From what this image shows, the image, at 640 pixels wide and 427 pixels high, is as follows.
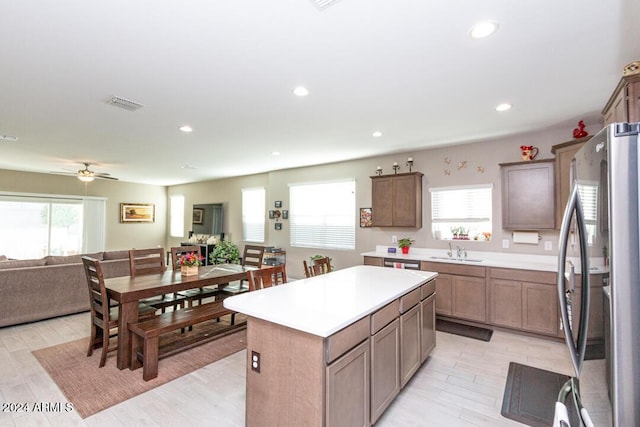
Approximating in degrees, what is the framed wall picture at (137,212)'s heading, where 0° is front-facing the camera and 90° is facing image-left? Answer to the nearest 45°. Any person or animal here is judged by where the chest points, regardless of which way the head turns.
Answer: approximately 0°

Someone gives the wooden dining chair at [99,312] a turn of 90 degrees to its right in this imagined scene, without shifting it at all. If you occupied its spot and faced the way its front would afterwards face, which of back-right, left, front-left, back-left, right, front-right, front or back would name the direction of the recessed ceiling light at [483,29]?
front

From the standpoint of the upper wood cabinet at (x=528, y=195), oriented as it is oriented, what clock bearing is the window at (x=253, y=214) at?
The window is roughly at 3 o'clock from the upper wood cabinet.

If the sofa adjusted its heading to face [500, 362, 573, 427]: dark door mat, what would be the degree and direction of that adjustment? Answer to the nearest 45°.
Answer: approximately 180°

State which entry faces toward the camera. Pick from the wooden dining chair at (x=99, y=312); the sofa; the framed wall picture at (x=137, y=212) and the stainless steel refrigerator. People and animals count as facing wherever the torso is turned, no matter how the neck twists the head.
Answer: the framed wall picture

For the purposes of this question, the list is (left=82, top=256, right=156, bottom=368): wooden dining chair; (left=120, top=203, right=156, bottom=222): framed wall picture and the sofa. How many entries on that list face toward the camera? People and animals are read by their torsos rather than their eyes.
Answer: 1

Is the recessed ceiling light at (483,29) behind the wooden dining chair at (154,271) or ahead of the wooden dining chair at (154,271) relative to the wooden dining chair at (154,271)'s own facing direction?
ahead

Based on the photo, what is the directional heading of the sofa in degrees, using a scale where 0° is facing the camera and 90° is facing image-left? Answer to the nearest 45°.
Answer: approximately 135°

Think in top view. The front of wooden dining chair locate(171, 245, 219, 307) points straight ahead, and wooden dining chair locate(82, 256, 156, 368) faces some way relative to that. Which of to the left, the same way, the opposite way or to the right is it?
to the left

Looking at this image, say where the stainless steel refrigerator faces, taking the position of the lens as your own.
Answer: facing to the left of the viewer

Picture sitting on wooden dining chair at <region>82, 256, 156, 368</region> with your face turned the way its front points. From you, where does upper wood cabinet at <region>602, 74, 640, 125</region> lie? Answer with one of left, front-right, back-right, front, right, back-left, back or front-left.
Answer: right

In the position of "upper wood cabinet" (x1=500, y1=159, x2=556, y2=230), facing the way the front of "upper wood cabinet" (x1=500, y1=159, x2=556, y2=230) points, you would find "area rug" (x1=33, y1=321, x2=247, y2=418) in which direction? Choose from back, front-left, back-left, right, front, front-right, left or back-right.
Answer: front-right
